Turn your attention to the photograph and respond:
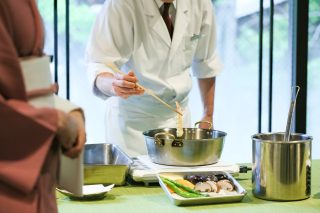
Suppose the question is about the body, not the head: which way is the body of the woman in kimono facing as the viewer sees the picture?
to the viewer's right

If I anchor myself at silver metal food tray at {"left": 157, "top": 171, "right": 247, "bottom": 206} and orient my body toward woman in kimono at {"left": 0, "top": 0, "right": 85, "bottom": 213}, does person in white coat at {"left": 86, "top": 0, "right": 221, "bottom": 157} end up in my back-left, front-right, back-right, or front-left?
back-right
